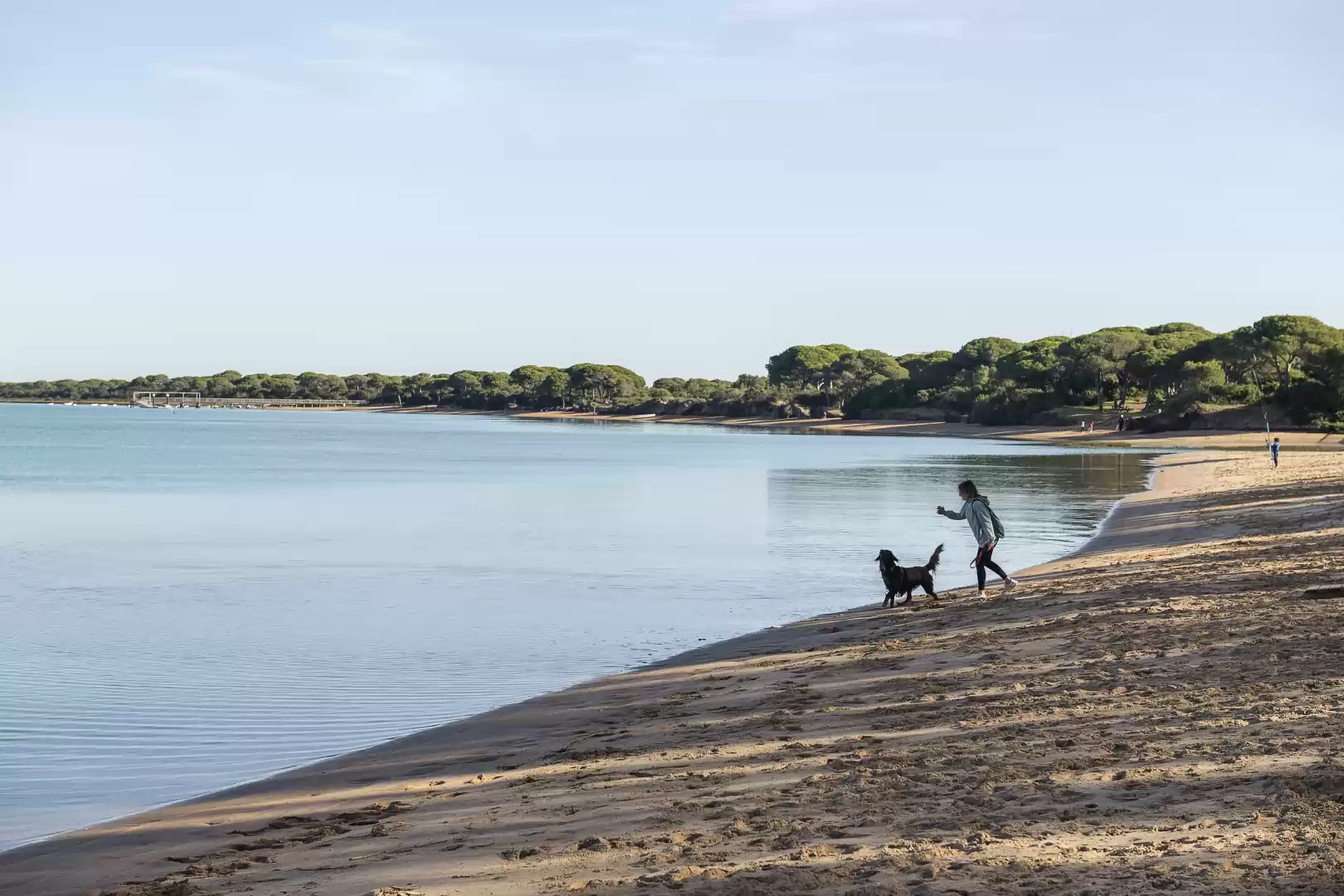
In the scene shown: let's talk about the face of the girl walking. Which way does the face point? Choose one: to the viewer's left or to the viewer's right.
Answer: to the viewer's left

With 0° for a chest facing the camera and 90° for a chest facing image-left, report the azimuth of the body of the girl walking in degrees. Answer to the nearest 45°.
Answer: approximately 90°

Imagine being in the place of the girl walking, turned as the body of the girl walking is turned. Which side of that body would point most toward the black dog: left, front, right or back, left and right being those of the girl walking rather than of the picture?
front
